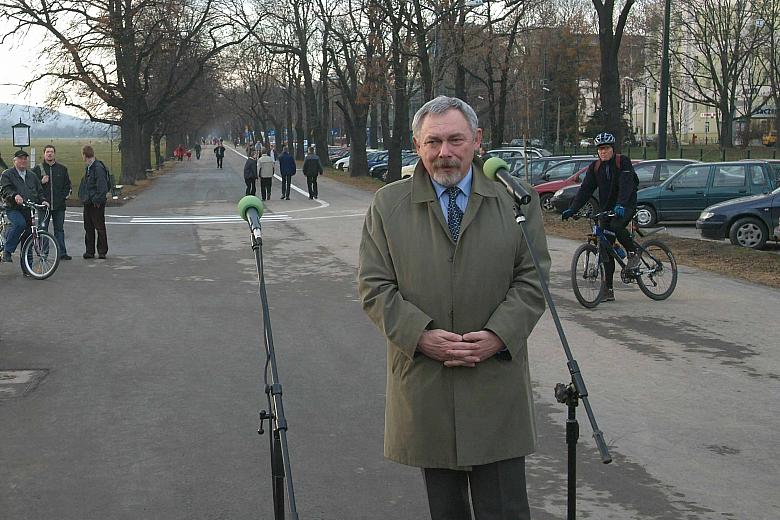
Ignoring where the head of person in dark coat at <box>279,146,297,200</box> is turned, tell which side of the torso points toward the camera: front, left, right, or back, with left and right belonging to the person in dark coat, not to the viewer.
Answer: back

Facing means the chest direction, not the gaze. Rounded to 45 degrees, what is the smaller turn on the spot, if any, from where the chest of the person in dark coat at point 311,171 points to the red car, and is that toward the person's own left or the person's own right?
approximately 135° to the person's own right

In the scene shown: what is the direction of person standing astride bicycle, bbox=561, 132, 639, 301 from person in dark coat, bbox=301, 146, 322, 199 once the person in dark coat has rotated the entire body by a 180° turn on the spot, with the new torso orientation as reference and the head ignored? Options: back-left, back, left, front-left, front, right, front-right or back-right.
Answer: front

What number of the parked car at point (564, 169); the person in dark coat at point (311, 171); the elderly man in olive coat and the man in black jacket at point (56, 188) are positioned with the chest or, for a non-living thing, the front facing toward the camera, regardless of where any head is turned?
2

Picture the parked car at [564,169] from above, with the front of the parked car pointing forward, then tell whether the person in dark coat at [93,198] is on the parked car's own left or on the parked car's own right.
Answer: on the parked car's own left

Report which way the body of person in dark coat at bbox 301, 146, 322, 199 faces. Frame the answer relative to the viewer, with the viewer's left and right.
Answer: facing away from the viewer

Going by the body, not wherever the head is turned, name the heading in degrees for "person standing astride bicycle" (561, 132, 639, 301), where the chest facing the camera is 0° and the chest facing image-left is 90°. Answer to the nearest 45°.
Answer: approximately 45°

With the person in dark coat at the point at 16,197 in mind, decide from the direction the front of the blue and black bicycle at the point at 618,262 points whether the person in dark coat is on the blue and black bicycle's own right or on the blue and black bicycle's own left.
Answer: on the blue and black bicycle's own right

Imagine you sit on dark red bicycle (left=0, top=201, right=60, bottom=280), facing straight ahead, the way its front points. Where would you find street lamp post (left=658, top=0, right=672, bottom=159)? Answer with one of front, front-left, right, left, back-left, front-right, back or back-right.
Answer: left

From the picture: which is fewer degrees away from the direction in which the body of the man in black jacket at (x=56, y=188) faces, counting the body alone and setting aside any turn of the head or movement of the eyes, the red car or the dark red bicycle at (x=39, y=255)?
the dark red bicycle

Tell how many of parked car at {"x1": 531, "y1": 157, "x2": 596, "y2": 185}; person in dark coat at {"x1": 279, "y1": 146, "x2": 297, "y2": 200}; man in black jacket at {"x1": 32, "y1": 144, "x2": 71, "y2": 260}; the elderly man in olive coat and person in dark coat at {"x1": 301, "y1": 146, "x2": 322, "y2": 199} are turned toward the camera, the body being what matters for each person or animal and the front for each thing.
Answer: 2

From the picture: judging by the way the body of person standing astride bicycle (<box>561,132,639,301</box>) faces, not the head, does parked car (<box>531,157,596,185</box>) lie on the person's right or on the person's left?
on the person's right

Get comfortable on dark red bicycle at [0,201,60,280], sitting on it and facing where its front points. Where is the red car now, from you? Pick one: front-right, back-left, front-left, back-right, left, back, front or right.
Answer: left
